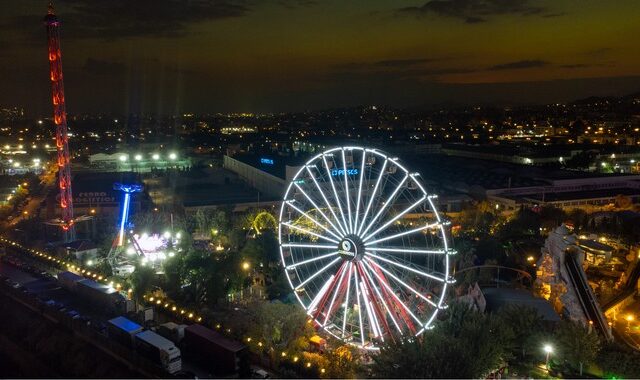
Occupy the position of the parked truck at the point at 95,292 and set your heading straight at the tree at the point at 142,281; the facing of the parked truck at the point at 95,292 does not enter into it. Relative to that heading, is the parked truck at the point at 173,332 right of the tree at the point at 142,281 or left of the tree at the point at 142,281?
right

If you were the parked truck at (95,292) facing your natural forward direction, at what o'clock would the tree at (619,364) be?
The tree is roughly at 12 o'clock from the parked truck.

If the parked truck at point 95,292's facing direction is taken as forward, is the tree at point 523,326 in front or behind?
in front

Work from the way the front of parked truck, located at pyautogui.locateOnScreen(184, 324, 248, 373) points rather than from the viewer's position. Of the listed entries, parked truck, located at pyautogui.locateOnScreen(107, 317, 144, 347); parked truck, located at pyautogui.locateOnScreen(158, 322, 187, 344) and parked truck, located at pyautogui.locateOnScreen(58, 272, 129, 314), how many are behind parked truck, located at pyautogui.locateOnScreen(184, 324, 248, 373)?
3

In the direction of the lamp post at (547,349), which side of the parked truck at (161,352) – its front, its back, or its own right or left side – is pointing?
front

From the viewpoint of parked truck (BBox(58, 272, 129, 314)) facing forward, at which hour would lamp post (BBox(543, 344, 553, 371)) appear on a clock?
The lamp post is roughly at 12 o'clock from the parked truck.

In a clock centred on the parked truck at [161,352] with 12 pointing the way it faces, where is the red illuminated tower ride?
The red illuminated tower ride is roughly at 7 o'clock from the parked truck.

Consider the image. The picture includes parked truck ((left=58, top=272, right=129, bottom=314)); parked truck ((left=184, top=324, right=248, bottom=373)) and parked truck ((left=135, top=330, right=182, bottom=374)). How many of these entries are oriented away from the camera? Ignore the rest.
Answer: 0

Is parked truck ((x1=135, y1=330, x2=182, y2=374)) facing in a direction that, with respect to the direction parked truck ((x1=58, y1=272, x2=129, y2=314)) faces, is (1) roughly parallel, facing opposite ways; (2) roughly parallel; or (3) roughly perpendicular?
roughly parallel

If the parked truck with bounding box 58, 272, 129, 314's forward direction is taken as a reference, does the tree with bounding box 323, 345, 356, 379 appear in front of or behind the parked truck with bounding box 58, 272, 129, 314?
in front

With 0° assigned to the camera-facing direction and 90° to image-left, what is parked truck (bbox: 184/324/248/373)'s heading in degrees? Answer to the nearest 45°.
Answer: approximately 315°

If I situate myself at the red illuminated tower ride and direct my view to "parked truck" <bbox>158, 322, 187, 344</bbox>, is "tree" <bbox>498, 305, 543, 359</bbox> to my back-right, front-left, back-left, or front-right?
front-left

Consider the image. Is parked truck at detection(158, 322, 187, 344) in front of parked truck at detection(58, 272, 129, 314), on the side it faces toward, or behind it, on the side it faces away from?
in front
